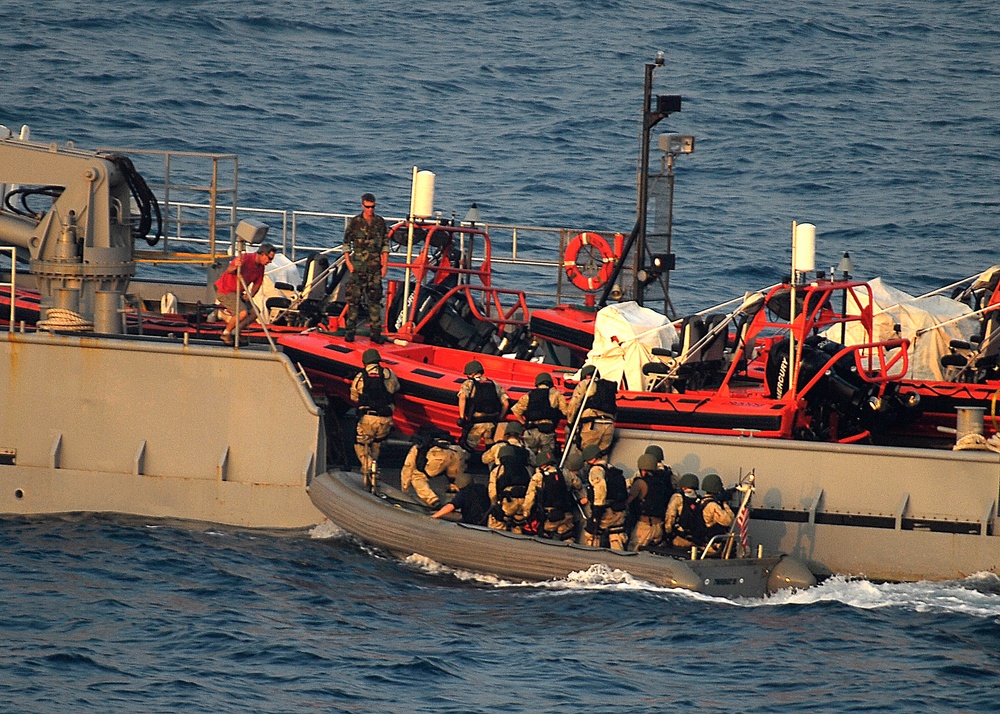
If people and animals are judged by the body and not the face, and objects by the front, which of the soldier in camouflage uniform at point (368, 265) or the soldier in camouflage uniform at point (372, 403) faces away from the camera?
the soldier in camouflage uniform at point (372, 403)

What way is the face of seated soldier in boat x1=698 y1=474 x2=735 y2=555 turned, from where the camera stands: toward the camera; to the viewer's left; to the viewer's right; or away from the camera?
away from the camera

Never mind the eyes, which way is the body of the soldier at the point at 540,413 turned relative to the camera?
away from the camera

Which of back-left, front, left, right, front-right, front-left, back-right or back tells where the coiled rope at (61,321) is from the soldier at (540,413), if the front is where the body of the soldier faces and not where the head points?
left

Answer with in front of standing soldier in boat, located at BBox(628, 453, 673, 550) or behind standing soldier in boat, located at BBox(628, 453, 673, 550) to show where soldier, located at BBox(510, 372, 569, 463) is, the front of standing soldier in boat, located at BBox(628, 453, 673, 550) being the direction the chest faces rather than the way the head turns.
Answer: in front

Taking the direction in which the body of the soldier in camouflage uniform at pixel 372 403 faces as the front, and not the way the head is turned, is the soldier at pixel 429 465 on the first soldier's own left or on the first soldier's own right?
on the first soldier's own right

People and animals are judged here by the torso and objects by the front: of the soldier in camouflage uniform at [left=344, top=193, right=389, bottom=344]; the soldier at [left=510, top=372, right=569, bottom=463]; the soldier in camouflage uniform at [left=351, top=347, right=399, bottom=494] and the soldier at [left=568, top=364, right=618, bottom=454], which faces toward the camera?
the soldier in camouflage uniform at [left=344, top=193, right=389, bottom=344]

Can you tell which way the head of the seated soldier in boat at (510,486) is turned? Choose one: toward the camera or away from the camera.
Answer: away from the camera

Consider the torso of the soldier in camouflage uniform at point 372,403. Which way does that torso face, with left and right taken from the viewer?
facing away from the viewer

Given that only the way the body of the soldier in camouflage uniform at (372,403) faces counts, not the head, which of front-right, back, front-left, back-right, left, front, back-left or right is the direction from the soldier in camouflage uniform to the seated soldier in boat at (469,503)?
back-right

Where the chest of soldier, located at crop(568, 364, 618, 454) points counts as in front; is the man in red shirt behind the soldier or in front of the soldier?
in front
